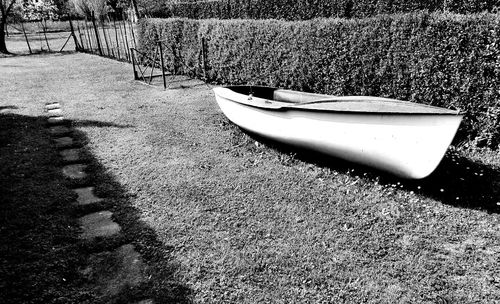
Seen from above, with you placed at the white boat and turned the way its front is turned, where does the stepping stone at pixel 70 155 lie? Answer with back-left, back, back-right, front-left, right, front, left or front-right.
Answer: back-right

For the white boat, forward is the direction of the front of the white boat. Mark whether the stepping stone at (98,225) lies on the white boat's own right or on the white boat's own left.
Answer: on the white boat's own right

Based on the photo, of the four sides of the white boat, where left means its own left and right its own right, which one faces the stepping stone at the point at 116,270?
right

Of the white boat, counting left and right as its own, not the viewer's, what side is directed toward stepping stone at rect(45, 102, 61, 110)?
back

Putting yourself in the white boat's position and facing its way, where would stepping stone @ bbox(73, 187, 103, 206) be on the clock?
The stepping stone is roughly at 4 o'clock from the white boat.

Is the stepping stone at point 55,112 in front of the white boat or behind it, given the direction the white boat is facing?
behind

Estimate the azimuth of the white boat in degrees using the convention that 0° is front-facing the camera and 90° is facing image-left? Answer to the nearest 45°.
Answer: approximately 315°

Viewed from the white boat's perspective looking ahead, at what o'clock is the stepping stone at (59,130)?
The stepping stone is roughly at 5 o'clock from the white boat.

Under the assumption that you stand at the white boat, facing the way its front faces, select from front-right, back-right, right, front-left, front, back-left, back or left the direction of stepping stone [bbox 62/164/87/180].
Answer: back-right

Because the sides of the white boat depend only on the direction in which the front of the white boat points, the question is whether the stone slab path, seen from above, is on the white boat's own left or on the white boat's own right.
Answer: on the white boat's own right
